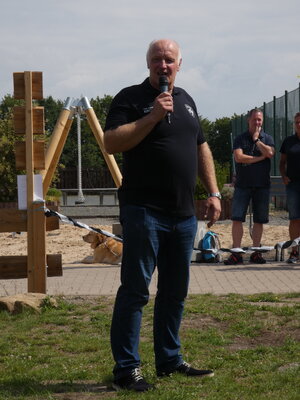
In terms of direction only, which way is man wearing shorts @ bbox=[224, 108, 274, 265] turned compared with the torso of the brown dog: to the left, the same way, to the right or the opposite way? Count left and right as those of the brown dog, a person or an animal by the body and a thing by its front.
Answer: to the left

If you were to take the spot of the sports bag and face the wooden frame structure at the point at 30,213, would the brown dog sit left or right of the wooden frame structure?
right

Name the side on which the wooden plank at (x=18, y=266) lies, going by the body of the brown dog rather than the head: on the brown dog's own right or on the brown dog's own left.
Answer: on the brown dog's own left

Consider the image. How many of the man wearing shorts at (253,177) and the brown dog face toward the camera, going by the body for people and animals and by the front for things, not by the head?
1

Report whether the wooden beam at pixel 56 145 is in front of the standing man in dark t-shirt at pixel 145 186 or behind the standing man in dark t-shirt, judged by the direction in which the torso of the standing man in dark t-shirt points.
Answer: behind

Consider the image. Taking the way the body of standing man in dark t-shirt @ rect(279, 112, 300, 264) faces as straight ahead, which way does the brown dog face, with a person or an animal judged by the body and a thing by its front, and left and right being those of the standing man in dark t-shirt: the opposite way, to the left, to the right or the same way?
to the right

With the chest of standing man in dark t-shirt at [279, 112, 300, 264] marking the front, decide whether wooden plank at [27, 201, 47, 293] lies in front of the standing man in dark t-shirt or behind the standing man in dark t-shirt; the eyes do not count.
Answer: in front

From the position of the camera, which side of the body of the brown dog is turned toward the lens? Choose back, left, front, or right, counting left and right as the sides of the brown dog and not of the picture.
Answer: left

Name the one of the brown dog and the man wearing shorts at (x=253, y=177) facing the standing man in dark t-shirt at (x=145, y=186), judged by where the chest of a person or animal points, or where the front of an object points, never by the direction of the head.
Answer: the man wearing shorts
